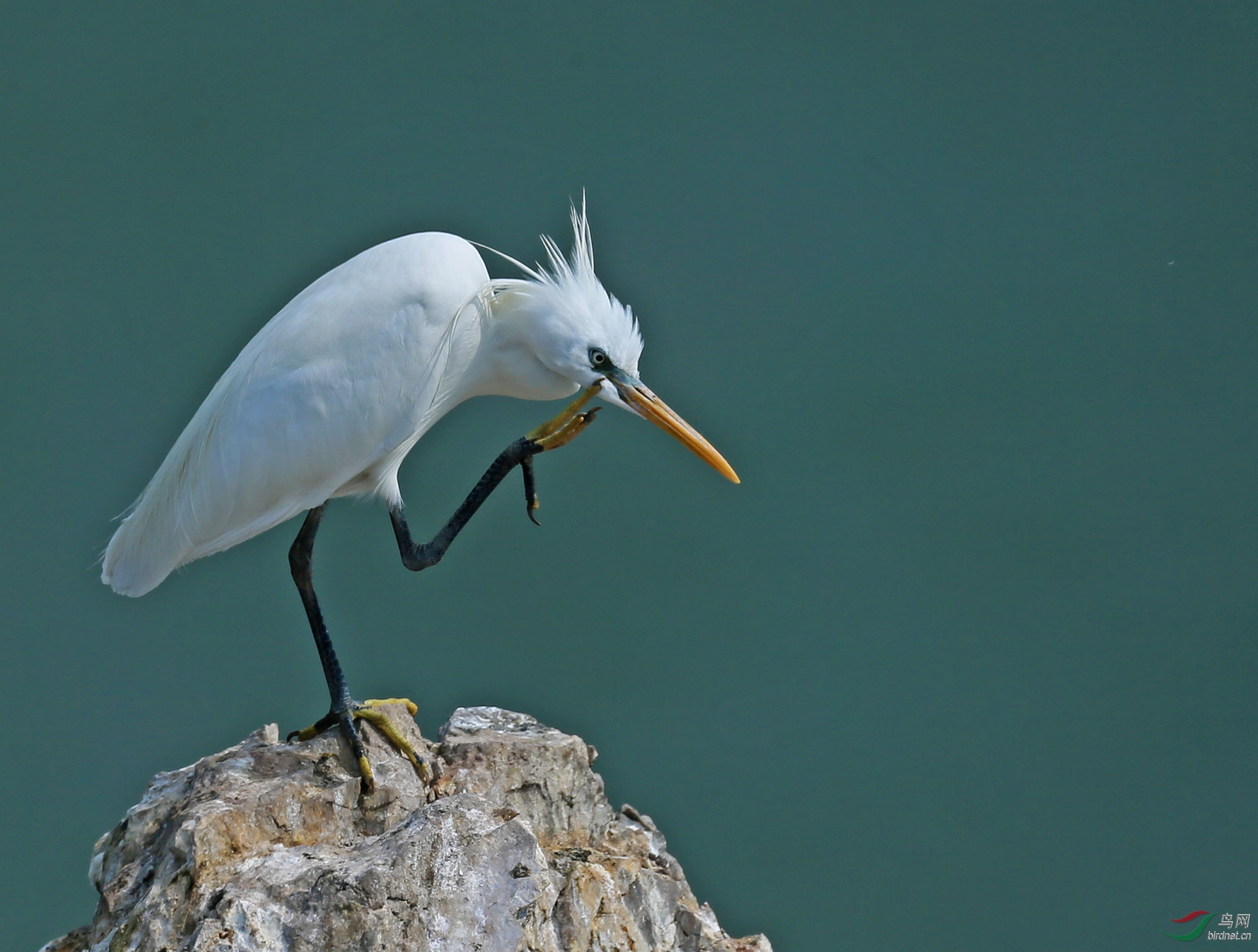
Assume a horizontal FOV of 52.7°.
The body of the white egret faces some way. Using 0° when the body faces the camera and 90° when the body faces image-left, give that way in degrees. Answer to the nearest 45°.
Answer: approximately 270°
